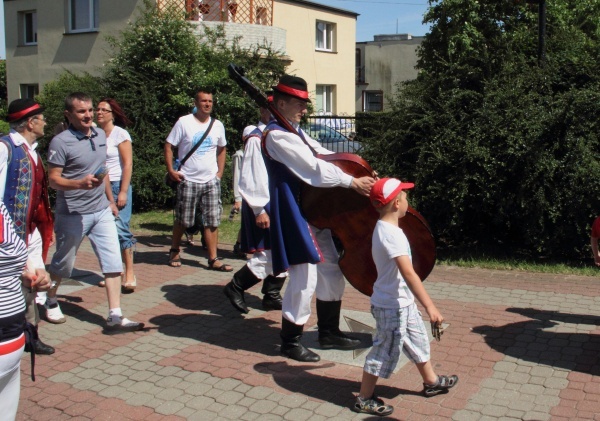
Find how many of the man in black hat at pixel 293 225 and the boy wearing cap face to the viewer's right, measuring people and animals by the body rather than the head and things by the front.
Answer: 2

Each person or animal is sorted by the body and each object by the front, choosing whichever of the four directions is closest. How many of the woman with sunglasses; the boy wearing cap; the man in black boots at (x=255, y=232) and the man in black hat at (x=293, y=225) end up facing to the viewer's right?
3

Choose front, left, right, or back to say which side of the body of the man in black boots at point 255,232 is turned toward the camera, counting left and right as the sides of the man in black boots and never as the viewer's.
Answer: right

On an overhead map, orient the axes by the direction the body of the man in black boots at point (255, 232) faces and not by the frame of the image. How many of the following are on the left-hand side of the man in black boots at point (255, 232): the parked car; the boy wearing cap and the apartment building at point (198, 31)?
2

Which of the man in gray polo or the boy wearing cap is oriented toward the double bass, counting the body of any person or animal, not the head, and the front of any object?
the man in gray polo

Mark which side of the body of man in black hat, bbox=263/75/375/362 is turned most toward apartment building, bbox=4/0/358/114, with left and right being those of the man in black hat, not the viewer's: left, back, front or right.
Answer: left

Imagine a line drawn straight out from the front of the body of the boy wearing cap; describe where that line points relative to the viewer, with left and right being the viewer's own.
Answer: facing to the right of the viewer

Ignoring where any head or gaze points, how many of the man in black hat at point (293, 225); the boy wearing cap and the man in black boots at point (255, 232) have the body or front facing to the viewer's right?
3

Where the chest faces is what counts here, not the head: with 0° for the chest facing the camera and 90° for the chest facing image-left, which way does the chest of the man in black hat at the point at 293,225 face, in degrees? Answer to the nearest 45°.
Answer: approximately 270°

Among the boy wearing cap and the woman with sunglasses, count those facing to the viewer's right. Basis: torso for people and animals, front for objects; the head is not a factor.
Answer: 1

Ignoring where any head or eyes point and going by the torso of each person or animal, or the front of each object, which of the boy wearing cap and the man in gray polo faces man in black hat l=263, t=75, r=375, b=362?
the man in gray polo

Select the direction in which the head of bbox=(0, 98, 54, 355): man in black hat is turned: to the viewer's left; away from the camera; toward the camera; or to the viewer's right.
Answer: to the viewer's right

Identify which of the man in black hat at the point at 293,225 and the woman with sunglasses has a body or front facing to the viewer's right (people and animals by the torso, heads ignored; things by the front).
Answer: the man in black hat

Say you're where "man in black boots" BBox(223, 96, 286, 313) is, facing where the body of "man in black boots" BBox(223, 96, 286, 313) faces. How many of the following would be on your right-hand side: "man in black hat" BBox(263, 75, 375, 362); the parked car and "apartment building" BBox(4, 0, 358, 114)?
1

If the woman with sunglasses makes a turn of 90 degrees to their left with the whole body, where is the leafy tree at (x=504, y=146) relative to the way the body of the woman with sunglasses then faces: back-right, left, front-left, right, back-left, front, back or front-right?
front-left
